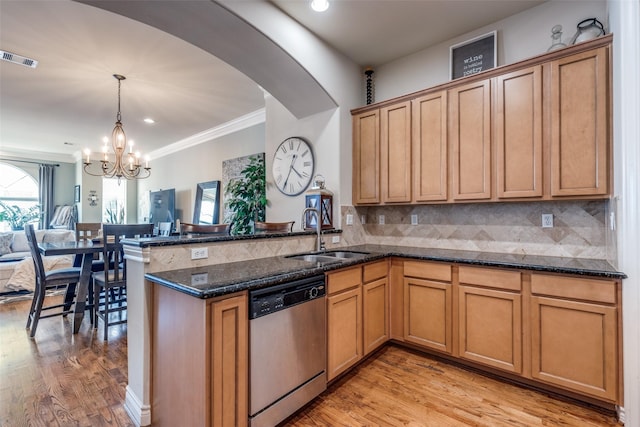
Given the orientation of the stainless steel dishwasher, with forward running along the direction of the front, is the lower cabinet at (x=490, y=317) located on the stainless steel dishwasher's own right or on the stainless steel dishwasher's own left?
on the stainless steel dishwasher's own left

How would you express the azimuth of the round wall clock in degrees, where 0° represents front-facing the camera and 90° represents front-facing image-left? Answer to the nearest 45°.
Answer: approximately 45°

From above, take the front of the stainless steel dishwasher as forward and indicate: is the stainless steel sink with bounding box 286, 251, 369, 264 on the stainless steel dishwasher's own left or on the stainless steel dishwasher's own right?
on the stainless steel dishwasher's own left

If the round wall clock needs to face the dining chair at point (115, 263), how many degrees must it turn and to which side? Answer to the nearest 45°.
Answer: approximately 45° to its right

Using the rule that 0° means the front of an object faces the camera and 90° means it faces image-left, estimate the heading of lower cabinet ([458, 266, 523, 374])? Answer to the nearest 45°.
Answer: approximately 45°

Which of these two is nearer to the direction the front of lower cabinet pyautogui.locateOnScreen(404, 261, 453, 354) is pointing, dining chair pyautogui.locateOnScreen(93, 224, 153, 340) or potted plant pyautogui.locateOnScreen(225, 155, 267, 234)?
the dining chair

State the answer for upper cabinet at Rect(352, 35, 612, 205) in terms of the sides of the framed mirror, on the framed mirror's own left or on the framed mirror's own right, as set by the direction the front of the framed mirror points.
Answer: on the framed mirror's own left

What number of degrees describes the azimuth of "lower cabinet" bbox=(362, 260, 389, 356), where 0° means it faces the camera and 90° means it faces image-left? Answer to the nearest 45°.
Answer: approximately 315°
